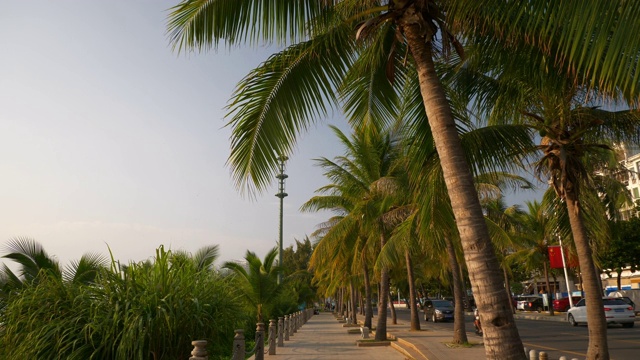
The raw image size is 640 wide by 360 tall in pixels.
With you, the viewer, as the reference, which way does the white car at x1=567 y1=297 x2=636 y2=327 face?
facing away from the viewer and to the left of the viewer

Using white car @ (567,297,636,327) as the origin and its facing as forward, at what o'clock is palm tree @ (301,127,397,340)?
The palm tree is roughly at 9 o'clock from the white car.

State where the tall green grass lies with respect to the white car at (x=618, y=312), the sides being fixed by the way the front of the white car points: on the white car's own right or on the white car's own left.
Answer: on the white car's own left

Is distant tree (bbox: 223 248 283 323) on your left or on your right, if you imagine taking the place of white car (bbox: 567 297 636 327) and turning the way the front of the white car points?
on your left

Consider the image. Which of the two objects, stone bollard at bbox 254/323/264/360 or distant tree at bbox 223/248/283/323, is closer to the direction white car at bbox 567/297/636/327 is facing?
the distant tree

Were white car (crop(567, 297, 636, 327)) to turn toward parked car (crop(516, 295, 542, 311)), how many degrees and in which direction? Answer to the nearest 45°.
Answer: approximately 45° to its right

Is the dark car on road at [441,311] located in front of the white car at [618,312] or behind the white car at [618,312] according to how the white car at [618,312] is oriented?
in front
